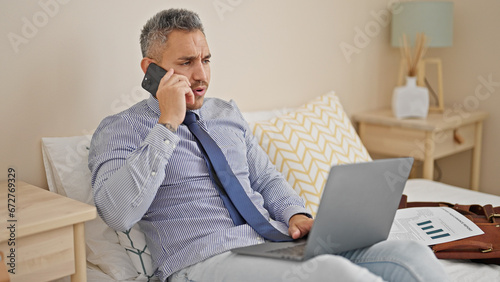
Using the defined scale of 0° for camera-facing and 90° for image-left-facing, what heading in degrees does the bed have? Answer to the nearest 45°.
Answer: approximately 315°

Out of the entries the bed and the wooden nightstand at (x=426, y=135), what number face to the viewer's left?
0

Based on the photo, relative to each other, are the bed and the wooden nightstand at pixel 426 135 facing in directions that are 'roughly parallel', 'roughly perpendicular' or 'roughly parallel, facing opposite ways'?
roughly parallel

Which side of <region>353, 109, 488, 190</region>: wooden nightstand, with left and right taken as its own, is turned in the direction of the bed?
right

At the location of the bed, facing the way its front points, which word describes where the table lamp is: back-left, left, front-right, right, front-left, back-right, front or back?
left

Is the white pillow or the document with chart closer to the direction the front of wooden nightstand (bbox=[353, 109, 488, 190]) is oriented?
the document with chart

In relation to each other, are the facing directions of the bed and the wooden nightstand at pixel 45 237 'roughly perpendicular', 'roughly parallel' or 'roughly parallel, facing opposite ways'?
roughly parallel

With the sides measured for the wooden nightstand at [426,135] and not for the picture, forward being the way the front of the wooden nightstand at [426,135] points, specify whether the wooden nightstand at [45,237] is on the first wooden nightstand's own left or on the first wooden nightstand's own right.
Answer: on the first wooden nightstand's own right

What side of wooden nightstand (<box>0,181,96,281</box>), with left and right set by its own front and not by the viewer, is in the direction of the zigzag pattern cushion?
left

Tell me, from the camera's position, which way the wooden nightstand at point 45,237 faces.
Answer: facing the viewer and to the right of the viewer

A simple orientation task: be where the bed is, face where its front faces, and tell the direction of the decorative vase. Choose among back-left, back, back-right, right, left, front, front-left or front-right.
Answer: left

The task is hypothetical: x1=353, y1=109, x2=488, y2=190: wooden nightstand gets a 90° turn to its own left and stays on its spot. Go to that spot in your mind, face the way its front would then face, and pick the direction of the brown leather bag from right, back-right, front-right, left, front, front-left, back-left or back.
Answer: back-right

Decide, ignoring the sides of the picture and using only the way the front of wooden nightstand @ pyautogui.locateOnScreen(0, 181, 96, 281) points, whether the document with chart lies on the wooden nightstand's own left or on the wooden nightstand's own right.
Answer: on the wooden nightstand's own left

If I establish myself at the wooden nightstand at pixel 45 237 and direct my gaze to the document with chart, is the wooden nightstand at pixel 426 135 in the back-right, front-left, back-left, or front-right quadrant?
front-left

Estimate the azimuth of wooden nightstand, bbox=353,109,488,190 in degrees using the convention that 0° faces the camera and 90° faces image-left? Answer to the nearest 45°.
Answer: approximately 315°

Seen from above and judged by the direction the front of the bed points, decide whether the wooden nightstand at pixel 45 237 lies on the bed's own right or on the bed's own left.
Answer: on the bed's own right

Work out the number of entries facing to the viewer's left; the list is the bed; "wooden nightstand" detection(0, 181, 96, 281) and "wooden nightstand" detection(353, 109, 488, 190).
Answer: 0
